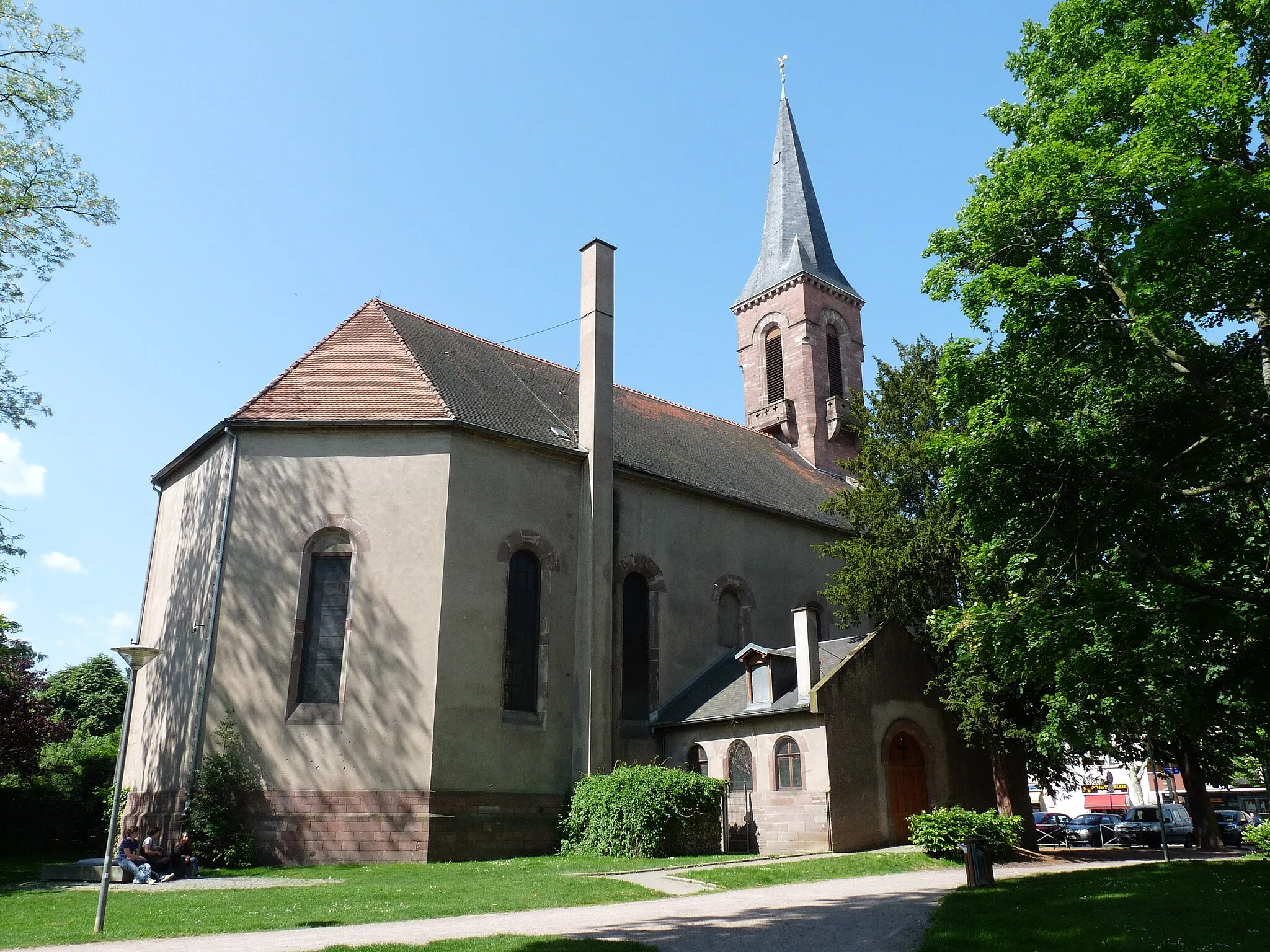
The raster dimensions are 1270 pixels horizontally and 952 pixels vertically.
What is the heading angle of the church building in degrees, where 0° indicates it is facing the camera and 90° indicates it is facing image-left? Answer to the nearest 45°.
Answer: approximately 225°

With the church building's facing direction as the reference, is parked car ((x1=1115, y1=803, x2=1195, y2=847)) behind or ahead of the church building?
ahead

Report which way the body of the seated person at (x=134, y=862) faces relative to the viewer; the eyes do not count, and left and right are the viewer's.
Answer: facing to the right of the viewer

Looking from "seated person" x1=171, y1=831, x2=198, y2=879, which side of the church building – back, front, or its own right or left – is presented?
back

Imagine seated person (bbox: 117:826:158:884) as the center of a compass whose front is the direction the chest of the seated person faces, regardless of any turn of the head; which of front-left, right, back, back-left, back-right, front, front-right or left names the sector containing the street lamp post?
right

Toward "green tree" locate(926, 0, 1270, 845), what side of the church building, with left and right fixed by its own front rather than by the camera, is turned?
right

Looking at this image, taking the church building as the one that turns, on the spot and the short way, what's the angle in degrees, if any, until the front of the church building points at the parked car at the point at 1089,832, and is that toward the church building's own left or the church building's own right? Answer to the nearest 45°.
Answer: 0° — it already faces it

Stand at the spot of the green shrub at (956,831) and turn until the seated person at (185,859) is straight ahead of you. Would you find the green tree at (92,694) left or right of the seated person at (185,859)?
right

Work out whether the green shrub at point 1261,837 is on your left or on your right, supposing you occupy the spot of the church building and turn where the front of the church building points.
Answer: on your right

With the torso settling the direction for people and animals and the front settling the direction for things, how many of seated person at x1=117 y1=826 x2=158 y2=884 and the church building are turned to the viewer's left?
0

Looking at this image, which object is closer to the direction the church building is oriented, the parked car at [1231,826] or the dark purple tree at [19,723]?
the parked car
